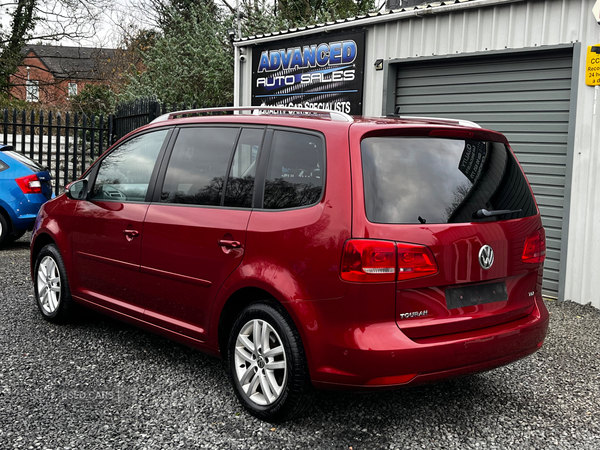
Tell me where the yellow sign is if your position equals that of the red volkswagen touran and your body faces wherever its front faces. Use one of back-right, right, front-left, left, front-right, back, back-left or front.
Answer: right

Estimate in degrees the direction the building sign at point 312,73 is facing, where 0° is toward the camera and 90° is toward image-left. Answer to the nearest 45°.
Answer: approximately 45°

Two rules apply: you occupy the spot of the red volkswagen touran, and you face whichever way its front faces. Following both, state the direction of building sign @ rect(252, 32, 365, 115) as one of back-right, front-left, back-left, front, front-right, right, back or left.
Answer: front-right

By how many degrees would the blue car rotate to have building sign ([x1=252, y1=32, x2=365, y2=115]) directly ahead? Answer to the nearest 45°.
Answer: approximately 135° to its right

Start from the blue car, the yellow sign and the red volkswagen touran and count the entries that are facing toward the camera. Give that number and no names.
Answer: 1

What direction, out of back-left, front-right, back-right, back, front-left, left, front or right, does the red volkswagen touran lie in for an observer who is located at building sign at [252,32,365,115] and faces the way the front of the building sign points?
front-left

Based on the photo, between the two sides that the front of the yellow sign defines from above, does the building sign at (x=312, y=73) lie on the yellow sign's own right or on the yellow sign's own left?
on the yellow sign's own right

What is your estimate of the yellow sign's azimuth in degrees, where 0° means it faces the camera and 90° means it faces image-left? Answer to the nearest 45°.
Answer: approximately 0°

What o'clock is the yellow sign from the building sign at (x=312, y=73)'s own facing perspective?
The yellow sign is roughly at 9 o'clock from the building sign.

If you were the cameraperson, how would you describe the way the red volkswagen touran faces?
facing away from the viewer and to the left of the viewer
